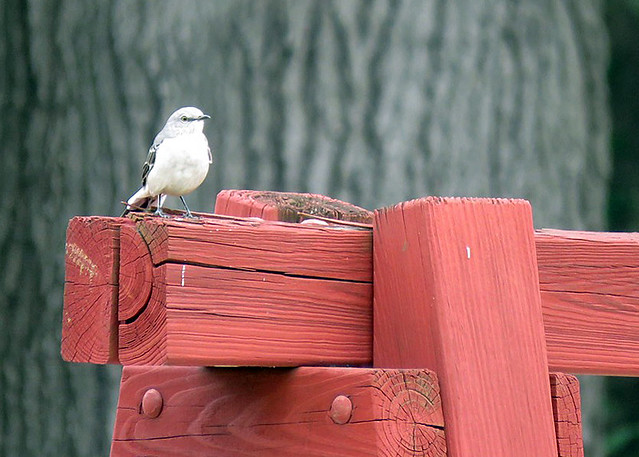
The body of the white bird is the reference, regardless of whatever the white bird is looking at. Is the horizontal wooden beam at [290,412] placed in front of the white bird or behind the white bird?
in front

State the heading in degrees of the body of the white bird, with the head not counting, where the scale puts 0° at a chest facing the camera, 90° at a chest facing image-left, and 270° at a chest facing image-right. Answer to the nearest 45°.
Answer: approximately 315°
